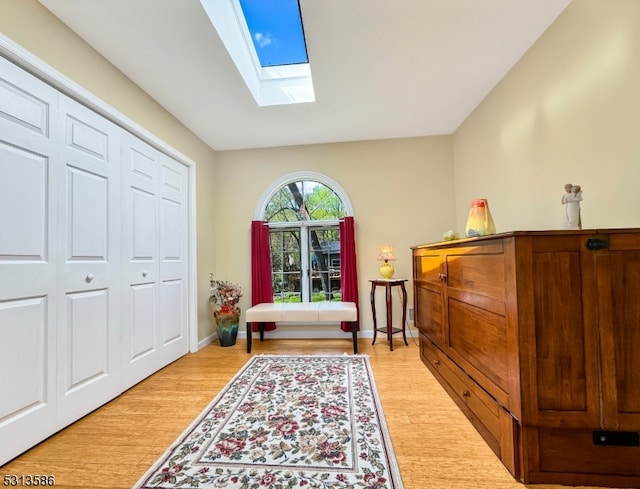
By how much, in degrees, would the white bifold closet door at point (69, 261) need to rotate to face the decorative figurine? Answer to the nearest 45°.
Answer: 0° — it already faces it

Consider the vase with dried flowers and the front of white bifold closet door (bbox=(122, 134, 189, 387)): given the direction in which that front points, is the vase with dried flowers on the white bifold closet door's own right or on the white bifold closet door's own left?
on the white bifold closet door's own left

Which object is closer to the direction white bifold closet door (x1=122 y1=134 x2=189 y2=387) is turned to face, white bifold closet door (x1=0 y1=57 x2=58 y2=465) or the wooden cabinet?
the wooden cabinet

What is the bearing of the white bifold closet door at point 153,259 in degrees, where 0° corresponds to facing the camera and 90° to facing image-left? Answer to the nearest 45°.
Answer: approximately 315°

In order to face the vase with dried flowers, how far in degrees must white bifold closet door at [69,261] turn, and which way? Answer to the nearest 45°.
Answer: approximately 90° to its left

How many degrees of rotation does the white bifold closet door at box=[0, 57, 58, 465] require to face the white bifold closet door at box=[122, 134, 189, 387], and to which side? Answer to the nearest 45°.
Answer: approximately 90° to its left

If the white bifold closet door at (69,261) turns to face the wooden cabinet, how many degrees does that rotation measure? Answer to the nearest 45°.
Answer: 0° — it already faces it

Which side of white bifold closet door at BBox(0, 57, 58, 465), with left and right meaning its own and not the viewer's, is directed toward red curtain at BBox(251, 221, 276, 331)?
left
